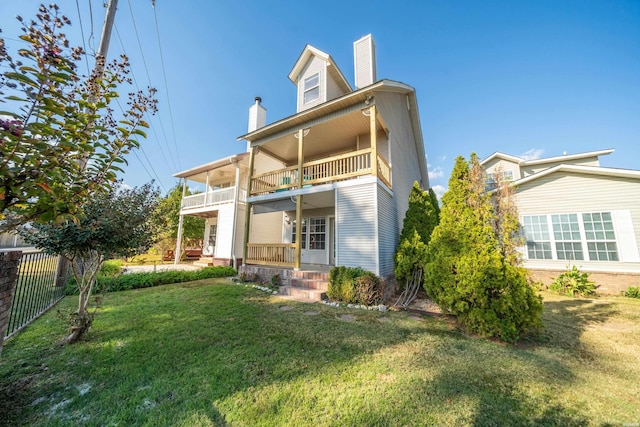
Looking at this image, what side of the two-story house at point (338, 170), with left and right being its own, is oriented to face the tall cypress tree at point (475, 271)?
left

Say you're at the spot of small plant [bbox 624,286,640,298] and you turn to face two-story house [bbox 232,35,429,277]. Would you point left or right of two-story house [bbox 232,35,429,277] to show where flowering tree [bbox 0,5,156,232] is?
left

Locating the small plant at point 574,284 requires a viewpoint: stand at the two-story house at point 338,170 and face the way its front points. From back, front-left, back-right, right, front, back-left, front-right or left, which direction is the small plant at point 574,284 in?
back-left

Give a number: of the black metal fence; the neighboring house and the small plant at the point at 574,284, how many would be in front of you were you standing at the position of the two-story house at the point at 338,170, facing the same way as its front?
1

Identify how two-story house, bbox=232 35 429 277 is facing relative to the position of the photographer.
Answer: facing the viewer and to the left of the viewer

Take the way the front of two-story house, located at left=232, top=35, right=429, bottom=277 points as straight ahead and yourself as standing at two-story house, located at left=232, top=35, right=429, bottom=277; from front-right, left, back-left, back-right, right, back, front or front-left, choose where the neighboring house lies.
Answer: back-left

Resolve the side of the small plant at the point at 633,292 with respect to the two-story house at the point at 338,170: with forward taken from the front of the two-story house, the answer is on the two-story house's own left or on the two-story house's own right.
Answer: on the two-story house's own left

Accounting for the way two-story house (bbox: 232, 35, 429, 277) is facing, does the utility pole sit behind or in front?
in front

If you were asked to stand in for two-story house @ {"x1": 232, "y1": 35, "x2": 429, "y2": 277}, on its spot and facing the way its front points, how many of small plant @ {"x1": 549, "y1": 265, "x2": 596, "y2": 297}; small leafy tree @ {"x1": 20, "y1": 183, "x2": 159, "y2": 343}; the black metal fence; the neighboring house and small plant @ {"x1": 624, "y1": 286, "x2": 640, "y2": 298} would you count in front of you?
2

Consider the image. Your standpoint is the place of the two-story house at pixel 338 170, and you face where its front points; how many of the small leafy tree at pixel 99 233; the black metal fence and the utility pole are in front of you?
3

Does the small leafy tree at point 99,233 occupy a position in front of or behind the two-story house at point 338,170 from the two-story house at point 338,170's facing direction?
in front

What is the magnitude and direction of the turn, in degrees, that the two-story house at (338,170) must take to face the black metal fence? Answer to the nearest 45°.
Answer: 0° — it already faces it

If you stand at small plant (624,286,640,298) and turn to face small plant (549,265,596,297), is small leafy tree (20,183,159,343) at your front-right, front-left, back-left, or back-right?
front-left

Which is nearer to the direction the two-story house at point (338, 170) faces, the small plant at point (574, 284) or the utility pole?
the utility pole
